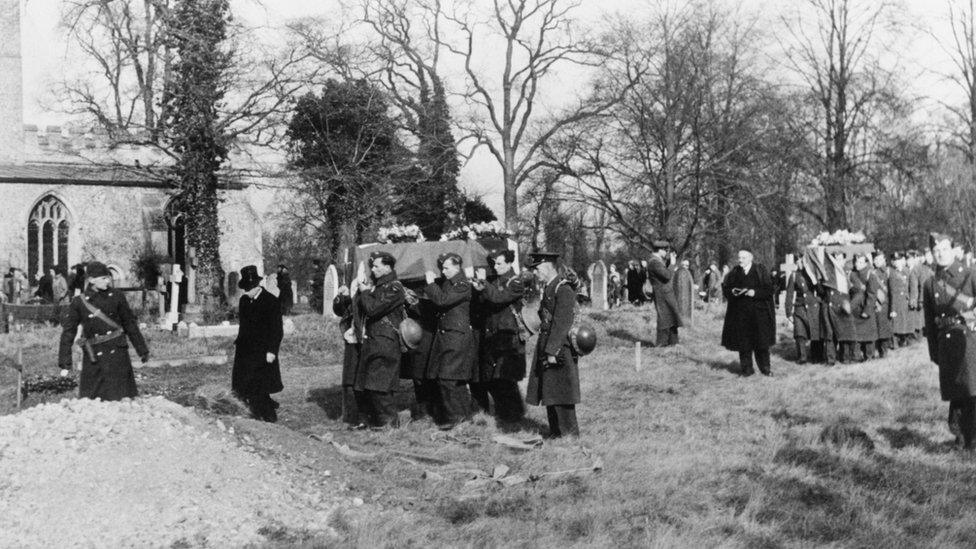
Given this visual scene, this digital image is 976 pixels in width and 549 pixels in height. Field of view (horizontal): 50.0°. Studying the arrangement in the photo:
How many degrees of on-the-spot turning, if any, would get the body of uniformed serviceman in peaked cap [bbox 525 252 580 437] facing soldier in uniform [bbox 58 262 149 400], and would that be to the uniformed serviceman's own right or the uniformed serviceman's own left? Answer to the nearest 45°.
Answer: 0° — they already face them

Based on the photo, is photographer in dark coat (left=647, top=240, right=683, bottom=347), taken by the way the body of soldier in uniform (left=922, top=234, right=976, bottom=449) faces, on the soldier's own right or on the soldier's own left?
on the soldier's own right

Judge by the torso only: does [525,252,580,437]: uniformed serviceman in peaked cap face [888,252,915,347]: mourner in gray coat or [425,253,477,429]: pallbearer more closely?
the pallbearer

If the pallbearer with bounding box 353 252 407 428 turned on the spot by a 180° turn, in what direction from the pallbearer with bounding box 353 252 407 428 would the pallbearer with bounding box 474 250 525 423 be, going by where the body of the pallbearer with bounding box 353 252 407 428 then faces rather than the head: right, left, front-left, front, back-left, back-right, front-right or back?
front

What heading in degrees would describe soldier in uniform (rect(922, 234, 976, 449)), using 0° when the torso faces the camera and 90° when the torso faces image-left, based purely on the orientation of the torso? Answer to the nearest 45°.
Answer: approximately 45°

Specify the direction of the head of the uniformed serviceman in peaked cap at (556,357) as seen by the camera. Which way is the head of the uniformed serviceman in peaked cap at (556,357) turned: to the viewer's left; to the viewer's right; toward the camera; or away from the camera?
to the viewer's left

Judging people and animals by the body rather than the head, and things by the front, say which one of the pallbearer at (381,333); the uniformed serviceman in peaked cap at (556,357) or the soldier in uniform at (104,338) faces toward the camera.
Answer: the soldier in uniform

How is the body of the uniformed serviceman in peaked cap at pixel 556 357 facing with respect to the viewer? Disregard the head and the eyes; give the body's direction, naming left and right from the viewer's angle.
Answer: facing to the left of the viewer

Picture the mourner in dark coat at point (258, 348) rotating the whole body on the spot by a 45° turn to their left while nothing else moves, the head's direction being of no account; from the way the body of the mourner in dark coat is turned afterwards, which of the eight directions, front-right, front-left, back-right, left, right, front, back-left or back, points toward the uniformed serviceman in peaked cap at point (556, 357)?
front-left

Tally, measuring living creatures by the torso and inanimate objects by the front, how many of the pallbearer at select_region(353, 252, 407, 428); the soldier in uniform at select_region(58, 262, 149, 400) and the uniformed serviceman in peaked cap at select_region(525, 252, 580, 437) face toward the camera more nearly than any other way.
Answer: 1

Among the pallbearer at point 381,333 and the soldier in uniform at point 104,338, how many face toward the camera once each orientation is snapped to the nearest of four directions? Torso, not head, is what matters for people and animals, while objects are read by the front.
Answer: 1

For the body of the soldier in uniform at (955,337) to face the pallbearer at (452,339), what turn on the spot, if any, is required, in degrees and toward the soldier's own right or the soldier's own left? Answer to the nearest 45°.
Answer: approximately 45° to the soldier's own right

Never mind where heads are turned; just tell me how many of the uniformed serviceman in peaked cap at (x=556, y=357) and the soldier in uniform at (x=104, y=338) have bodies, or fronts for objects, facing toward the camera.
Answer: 1

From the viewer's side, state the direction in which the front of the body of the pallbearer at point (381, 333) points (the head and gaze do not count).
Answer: to the viewer's left

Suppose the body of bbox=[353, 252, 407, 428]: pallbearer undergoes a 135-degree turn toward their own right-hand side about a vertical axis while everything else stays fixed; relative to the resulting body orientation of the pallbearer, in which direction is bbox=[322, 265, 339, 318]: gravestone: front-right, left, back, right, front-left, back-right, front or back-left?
front-left
